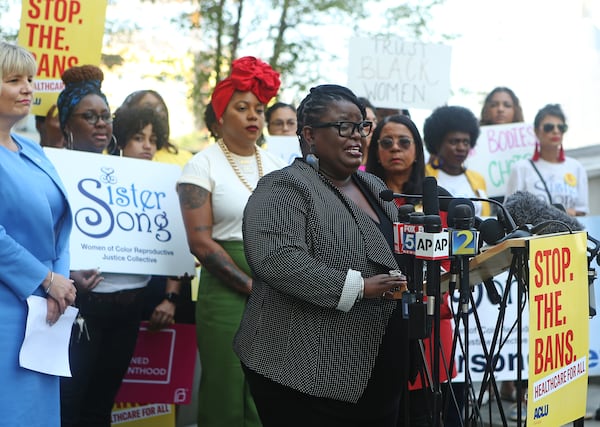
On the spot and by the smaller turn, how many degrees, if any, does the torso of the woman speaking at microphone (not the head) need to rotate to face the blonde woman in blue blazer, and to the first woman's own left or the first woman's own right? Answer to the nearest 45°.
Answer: approximately 135° to the first woman's own right

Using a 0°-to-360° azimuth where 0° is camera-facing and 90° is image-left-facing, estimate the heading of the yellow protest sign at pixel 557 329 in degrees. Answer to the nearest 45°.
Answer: approximately 315°

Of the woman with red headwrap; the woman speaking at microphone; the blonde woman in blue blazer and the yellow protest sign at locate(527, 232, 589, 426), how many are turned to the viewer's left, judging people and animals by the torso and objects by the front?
0

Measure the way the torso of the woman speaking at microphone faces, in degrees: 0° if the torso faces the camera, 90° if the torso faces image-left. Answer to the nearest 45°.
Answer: approximately 315°

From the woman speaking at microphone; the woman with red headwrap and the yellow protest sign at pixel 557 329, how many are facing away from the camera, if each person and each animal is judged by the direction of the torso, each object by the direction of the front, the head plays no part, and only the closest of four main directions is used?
0

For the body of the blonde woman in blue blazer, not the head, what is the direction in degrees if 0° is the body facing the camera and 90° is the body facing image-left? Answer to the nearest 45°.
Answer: approximately 315°

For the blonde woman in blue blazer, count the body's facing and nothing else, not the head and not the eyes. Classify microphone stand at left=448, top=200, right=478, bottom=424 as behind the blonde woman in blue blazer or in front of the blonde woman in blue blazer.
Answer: in front

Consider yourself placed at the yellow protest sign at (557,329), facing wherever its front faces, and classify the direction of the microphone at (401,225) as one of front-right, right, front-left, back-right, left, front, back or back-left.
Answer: right

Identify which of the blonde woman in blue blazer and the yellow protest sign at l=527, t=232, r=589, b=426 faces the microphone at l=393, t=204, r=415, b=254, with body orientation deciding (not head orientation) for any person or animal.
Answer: the blonde woman in blue blazer

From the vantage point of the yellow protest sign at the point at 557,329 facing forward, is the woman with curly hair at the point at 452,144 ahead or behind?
behind

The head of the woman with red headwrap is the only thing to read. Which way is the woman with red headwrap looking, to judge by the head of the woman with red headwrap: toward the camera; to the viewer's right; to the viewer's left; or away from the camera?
toward the camera

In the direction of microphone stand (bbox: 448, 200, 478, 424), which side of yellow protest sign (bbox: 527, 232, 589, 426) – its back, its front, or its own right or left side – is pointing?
right
